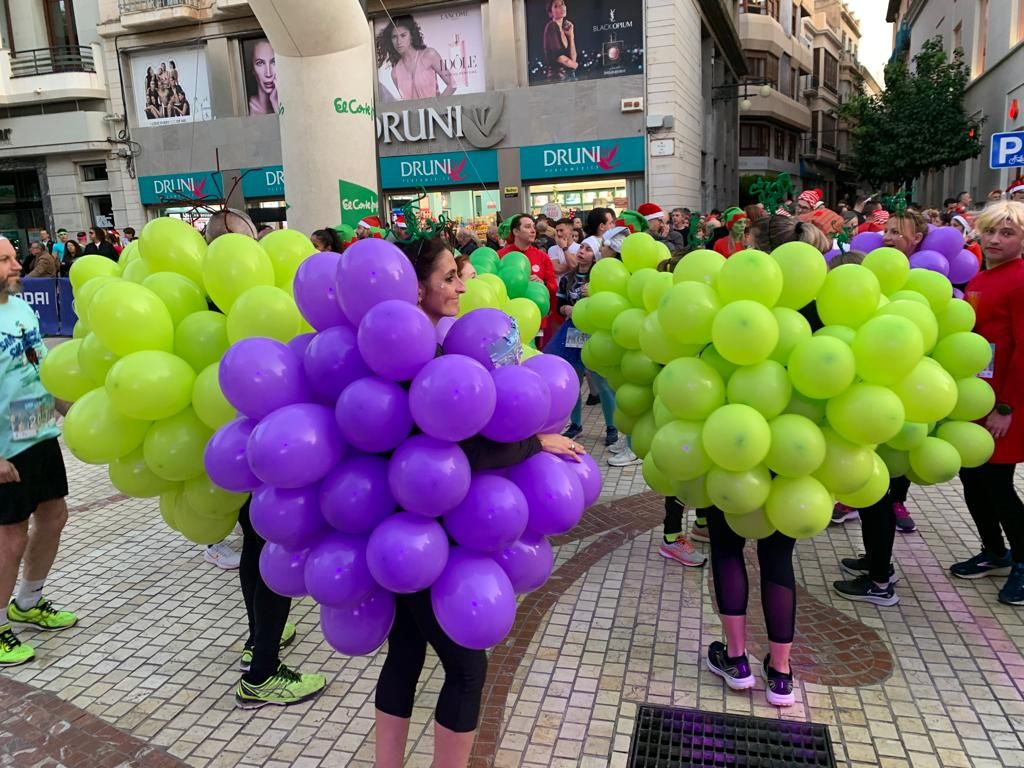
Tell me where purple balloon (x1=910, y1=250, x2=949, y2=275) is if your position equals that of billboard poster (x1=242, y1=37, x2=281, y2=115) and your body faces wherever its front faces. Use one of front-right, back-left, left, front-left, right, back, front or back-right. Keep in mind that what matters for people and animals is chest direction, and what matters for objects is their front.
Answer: front-left

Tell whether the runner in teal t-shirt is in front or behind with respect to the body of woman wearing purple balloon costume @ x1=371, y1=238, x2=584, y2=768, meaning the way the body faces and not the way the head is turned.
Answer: behind

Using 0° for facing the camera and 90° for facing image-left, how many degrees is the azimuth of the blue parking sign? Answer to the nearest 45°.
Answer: approximately 0°

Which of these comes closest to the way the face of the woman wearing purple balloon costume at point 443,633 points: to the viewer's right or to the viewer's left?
to the viewer's right

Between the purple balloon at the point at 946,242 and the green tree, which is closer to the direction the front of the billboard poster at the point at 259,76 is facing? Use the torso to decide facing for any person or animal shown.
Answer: the purple balloon

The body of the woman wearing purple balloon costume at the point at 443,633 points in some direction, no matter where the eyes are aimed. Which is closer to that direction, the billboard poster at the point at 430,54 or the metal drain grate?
the metal drain grate

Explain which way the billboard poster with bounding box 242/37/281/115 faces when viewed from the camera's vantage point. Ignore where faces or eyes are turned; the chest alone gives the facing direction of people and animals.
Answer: facing the viewer and to the left of the viewer

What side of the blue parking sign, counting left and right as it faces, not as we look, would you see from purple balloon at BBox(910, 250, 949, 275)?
front

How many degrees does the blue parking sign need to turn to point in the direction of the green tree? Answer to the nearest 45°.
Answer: approximately 180°

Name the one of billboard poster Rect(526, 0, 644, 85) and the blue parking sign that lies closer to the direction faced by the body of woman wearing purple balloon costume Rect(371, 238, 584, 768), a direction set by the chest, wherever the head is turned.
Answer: the blue parking sign

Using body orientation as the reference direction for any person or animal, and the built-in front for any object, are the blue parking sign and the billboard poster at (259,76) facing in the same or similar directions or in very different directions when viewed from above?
same or similar directions
